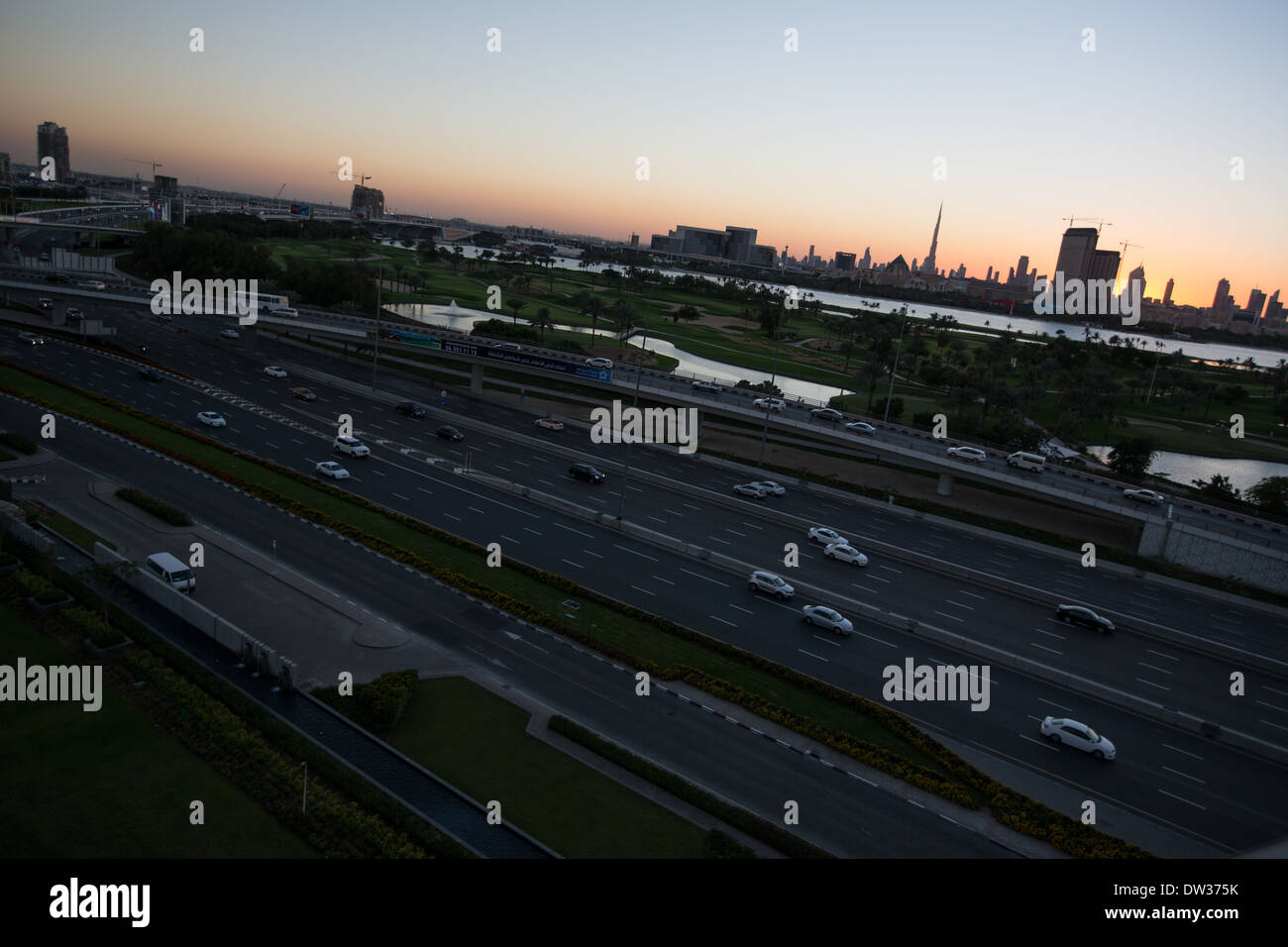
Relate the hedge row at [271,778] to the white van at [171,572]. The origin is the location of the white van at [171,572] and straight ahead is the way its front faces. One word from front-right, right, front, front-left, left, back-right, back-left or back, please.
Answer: front-right

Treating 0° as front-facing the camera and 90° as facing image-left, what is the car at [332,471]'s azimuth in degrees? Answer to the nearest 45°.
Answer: approximately 315°

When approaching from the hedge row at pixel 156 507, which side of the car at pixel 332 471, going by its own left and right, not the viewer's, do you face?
right

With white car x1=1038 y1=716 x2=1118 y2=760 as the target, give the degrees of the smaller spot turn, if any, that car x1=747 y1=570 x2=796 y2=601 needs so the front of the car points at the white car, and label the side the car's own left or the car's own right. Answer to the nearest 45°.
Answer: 0° — it already faces it

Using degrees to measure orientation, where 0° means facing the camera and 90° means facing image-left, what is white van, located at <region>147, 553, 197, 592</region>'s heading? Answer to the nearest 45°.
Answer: approximately 315°

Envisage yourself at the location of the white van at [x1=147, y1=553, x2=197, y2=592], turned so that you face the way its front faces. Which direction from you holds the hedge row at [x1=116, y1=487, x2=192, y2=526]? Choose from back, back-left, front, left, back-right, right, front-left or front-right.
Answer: back-left

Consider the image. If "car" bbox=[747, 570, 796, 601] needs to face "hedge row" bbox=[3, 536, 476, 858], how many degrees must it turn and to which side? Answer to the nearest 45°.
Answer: approximately 90° to its right

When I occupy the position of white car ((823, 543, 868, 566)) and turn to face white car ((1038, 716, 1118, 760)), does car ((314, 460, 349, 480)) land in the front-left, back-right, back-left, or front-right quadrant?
back-right

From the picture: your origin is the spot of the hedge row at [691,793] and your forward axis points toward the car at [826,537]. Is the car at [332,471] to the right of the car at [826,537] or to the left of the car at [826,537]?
left
